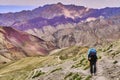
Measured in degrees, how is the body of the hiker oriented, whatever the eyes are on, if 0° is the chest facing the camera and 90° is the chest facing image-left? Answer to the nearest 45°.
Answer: approximately 180°
